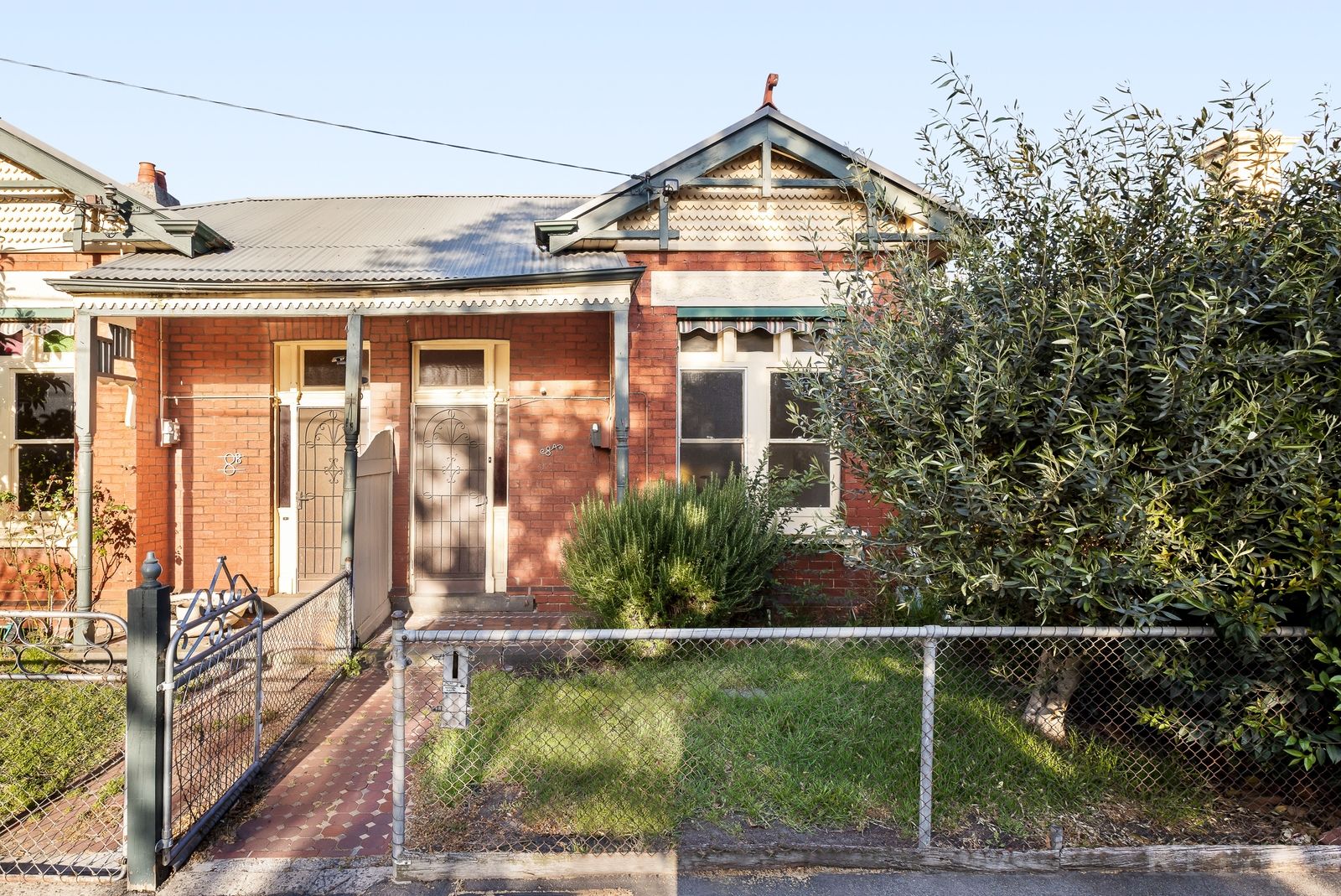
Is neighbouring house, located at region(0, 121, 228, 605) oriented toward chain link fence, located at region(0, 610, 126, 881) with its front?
yes

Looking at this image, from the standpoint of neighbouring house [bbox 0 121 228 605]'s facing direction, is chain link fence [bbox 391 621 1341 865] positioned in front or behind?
in front

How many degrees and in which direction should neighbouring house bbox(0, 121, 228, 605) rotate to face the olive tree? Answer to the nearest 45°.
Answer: approximately 45° to its left

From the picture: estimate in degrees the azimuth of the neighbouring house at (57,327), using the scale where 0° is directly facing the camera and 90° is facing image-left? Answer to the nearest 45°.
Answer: approximately 0°

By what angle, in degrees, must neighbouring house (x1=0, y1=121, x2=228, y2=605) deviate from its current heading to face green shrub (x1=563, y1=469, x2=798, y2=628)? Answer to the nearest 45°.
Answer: approximately 45° to its left
